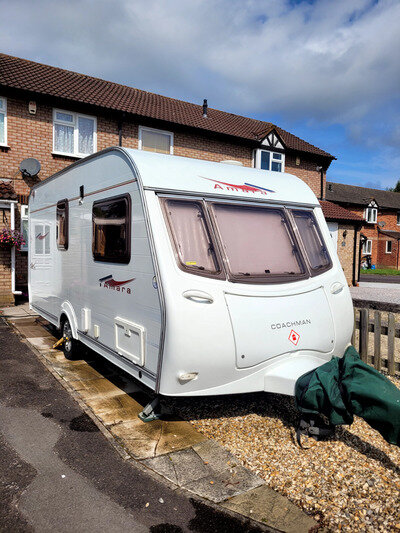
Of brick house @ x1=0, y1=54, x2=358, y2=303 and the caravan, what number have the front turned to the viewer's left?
0

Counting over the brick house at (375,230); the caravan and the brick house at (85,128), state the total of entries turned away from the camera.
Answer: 0

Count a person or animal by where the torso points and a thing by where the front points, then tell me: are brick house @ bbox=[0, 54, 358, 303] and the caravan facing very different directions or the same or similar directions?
same or similar directions

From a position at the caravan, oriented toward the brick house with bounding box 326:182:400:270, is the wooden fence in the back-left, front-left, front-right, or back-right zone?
front-right

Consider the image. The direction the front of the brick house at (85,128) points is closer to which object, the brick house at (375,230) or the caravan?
the caravan

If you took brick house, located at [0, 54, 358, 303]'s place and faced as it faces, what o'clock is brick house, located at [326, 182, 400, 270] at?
brick house, located at [326, 182, 400, 270] is roughly at 9 o'clock from brick house, located at [0, 54, 358, 303].

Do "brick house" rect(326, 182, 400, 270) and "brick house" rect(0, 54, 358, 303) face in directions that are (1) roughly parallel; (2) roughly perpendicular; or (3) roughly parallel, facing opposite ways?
roughly parallel

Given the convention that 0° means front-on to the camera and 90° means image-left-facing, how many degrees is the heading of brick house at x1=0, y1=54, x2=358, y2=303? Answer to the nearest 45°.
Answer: approximately 315°

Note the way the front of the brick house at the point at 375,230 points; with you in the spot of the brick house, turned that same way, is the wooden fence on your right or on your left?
on your right

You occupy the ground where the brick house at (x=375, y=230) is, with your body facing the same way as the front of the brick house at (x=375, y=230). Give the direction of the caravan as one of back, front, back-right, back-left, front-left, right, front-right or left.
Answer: front-right

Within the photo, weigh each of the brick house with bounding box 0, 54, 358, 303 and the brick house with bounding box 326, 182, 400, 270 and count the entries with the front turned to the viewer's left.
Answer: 0

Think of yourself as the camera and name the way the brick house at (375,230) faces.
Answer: facing the viewer and to the right of the viewer

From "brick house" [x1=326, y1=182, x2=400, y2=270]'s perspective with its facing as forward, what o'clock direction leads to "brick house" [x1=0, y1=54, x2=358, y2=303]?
"brick house" [x1=0, y1=54, x2=358, y2=303] is roughly at 2 o'clock from "brick house" [x1=326, y1=182, x2=400, y2=270].

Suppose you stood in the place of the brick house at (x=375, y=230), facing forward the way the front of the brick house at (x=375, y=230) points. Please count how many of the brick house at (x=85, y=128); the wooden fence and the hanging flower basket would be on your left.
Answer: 0

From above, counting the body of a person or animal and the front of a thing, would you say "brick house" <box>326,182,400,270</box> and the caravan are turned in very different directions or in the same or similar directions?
same or similar directions

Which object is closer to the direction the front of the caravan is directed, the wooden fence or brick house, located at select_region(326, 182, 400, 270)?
the wooden fence
